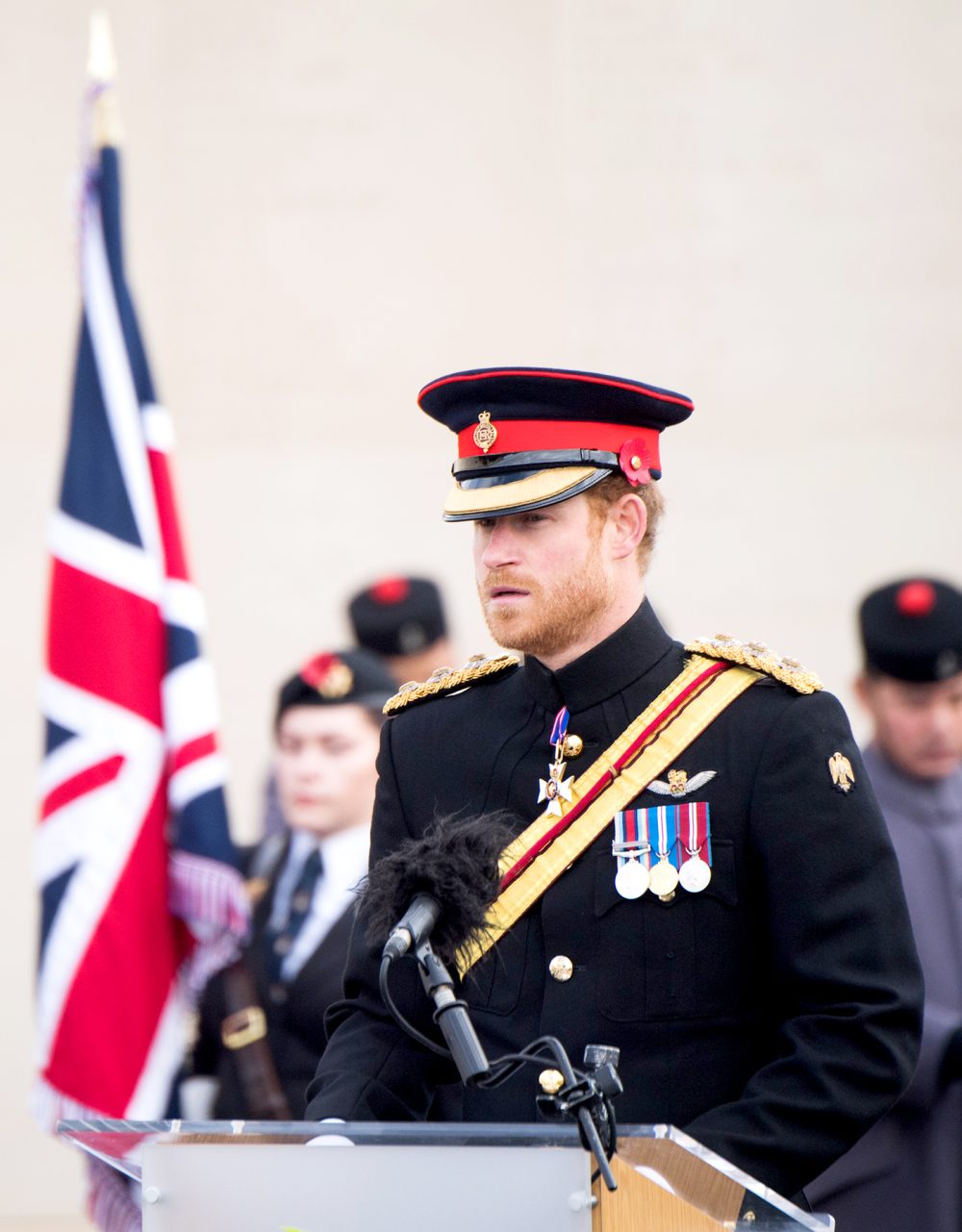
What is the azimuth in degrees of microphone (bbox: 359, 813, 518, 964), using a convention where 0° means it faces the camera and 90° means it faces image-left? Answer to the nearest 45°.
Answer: approximately 225°

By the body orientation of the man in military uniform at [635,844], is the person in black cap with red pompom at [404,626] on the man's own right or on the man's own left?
on the man's own right

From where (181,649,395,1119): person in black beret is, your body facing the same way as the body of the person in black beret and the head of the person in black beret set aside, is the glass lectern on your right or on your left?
on your left

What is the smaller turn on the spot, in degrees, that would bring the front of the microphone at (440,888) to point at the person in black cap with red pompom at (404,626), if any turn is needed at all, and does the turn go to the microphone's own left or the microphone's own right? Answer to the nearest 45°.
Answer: approximately 45° to the microphone's own left

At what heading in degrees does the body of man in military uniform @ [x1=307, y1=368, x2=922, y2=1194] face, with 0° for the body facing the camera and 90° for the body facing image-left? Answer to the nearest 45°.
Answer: approximately 45°

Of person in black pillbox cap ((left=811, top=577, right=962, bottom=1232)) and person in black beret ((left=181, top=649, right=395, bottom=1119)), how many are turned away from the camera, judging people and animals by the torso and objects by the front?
0

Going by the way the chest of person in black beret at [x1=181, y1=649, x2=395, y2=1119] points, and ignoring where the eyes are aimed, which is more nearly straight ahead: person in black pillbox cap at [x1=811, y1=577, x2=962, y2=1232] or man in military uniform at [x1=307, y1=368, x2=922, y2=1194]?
the man in military uniform

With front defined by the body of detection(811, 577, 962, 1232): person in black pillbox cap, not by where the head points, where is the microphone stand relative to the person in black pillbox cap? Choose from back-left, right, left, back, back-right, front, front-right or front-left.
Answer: front-right
